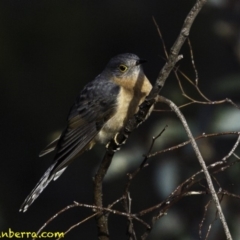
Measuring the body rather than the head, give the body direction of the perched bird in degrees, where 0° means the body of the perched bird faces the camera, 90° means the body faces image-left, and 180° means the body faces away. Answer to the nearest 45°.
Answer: approximately 270°
